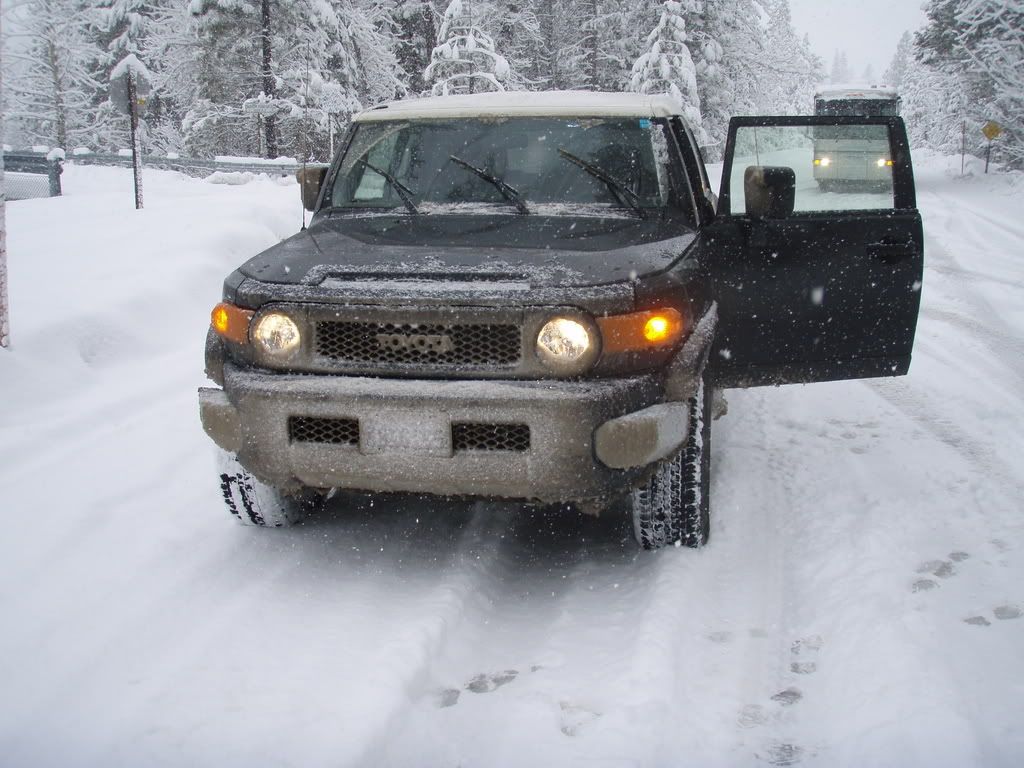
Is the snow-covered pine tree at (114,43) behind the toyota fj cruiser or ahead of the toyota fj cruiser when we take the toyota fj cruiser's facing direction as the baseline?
behind

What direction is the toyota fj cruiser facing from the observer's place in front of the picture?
facing the viewer

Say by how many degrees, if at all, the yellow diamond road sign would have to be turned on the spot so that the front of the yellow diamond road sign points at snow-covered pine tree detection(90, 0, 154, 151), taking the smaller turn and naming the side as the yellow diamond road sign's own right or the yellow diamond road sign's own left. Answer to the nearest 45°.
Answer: approximately 90° to the yellow diamond road sign's own right

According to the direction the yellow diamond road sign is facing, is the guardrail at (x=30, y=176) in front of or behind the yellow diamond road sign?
in front

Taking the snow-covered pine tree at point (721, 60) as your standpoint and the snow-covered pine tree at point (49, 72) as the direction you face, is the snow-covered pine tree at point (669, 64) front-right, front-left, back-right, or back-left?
front-left

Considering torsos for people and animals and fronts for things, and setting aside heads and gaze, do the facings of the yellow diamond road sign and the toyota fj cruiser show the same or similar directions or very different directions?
same or similar directions

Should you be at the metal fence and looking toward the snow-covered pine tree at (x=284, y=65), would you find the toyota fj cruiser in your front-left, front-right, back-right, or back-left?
back-right

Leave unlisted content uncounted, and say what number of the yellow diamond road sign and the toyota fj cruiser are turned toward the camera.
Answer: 2

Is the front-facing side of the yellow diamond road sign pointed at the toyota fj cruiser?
yes

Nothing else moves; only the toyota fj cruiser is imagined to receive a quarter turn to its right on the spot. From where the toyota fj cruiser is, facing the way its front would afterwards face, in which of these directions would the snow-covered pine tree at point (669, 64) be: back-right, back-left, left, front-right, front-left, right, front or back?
right

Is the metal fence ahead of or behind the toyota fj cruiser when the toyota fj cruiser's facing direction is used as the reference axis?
behind

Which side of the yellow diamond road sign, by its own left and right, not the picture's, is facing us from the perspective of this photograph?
front

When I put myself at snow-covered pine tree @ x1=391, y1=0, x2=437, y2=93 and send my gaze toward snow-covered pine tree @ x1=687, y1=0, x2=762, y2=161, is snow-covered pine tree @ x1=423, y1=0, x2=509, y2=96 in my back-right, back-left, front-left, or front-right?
front-right

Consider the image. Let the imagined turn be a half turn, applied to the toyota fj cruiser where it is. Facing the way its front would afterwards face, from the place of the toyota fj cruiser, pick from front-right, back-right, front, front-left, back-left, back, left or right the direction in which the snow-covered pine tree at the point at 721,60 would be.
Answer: front
